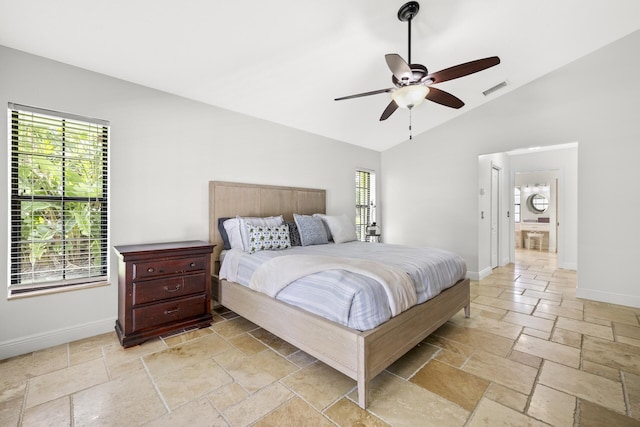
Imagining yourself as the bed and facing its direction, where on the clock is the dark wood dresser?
The dark wood dresser is roughly at 5 o'clock from the bed.

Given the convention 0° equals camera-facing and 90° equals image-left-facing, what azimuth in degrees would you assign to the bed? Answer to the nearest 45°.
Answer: approximately 315°

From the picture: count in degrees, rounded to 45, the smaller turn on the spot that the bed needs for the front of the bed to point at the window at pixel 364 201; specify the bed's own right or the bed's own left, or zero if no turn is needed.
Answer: approximately 135° to the bed's own left

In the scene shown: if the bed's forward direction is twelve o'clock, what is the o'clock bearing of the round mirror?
The round mirror is roughly at 9 o'clock from the bed.
